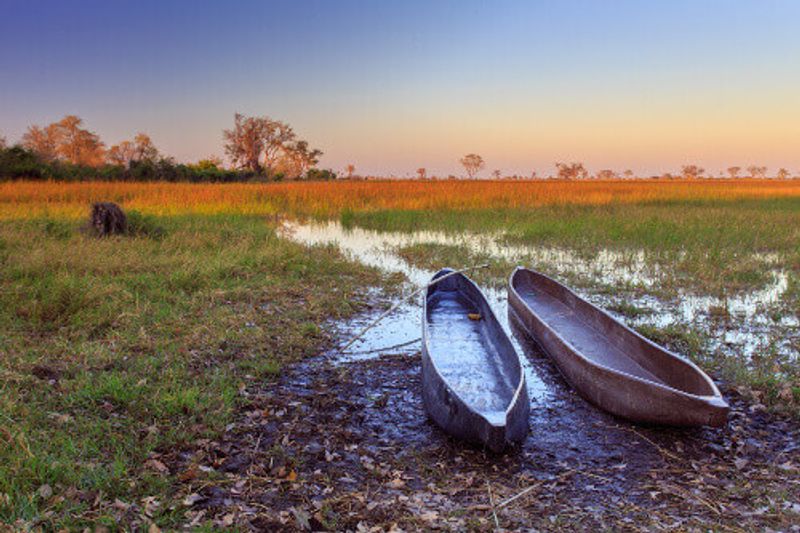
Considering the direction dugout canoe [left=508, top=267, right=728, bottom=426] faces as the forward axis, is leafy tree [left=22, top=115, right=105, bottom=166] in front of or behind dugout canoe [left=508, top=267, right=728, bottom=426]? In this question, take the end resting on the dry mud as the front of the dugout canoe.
behind

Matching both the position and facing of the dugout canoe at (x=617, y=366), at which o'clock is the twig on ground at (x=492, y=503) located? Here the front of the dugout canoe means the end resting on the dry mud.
The twig on ground is roughly at 2 o'clock from the dugout canoe.

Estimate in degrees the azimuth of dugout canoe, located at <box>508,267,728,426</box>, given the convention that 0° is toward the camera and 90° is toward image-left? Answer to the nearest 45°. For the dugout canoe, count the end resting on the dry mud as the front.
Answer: approximately 315°

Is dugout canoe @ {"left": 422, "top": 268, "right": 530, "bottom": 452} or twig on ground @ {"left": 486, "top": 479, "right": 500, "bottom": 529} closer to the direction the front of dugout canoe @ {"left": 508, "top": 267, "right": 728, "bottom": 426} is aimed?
the twig on ground
